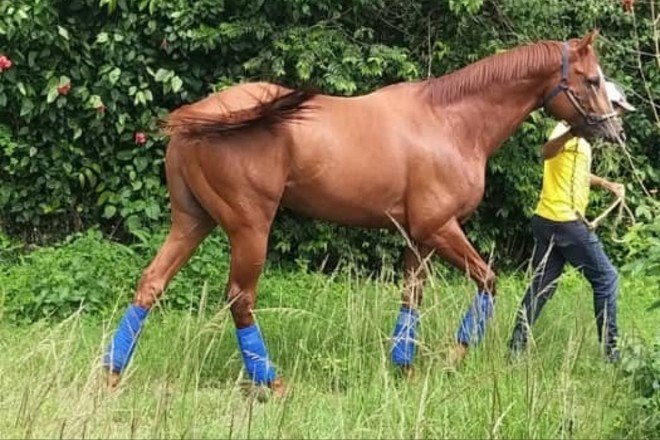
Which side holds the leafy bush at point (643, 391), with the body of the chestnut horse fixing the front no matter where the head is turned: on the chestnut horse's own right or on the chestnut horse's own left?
on the chestnut horse's own right

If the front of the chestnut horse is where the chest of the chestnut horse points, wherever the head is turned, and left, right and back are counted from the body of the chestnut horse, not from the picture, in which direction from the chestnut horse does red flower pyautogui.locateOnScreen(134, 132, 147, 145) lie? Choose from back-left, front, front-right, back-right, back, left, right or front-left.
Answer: back-left

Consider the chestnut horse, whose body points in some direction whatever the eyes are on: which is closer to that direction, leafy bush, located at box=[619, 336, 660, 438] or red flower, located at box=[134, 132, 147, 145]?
the leafy bush

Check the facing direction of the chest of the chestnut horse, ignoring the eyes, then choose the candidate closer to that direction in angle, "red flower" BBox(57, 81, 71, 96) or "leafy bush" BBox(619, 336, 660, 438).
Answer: the leafy bush

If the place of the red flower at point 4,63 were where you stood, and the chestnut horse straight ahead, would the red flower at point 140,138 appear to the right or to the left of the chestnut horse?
left

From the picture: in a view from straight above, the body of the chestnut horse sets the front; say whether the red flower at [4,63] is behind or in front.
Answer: behind

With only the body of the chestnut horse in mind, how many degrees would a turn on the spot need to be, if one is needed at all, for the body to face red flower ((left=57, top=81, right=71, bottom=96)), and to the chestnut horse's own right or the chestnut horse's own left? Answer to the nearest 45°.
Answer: approximately 135° to the chestnut horse's own left

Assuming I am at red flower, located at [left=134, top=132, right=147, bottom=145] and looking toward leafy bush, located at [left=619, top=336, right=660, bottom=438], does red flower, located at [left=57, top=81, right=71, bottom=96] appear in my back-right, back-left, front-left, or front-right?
back-right

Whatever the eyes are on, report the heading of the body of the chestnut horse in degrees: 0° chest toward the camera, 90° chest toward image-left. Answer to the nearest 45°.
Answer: approximately 270°
